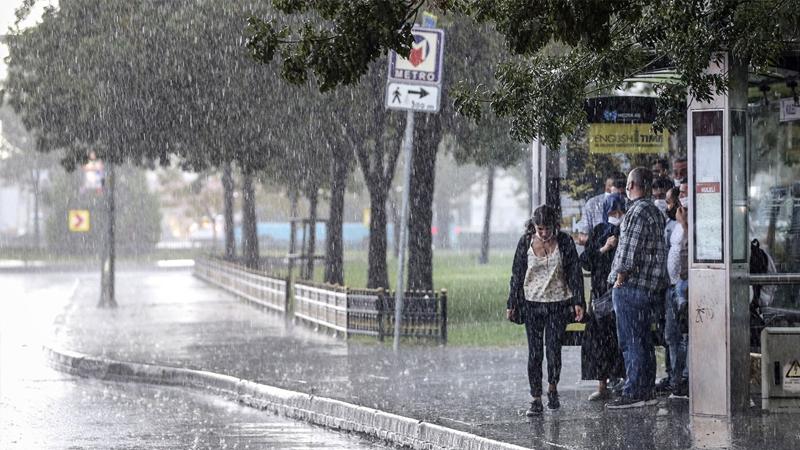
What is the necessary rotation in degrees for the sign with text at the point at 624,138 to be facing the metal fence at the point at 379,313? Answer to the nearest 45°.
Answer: approximately 135° to its right

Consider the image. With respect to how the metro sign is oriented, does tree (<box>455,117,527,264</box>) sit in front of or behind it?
behind

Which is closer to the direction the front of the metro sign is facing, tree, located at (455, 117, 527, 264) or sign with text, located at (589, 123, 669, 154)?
the sign with text

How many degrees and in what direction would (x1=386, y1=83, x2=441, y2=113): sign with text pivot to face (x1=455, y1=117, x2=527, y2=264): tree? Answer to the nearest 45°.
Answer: approximately 180°

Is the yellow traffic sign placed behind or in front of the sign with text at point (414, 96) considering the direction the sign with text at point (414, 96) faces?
behind

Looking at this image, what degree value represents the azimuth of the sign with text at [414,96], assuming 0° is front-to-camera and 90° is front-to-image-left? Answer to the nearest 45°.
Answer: approximately 0°
